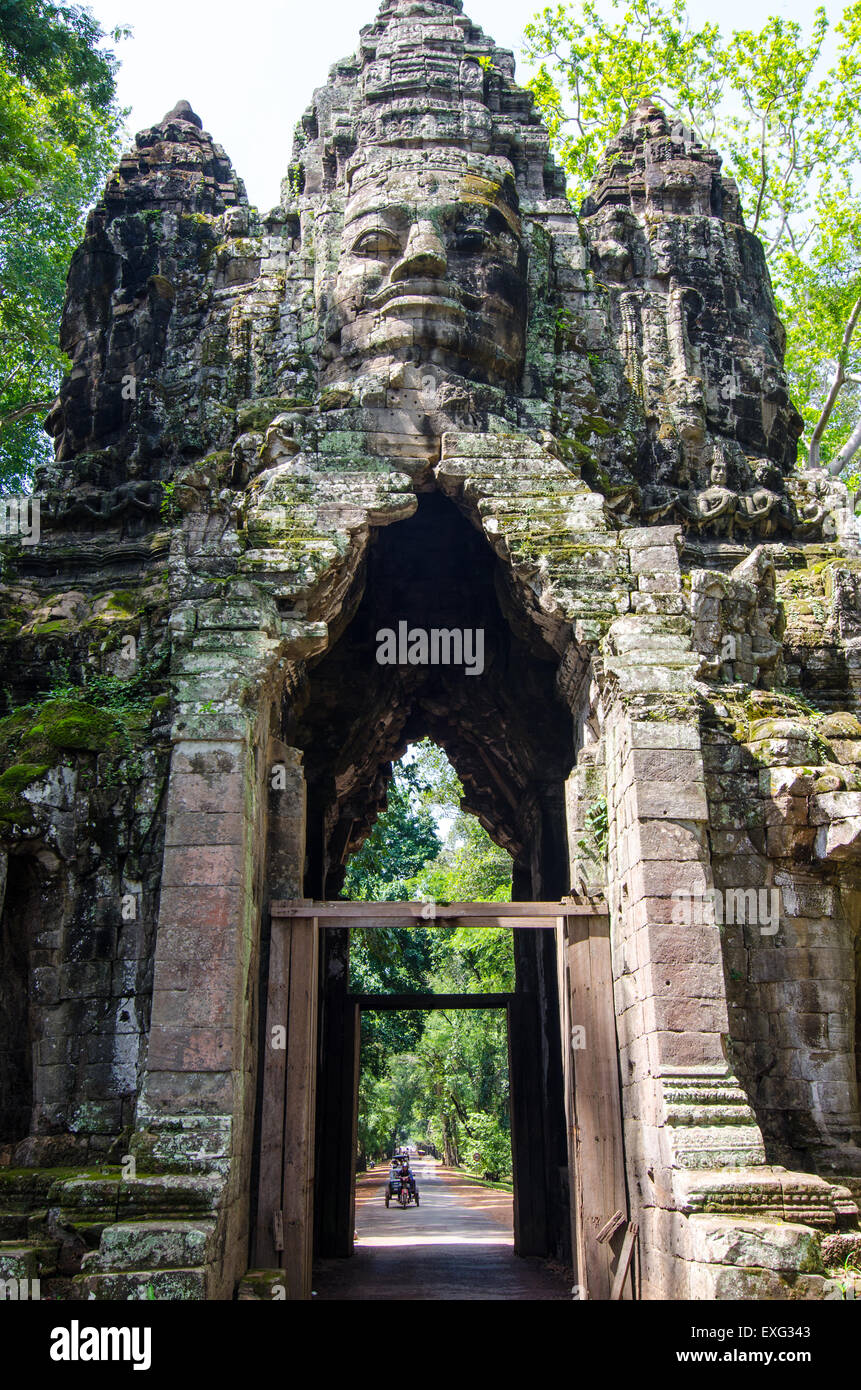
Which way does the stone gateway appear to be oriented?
toward the camera

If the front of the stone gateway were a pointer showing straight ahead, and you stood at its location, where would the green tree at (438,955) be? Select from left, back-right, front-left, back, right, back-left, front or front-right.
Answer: back
